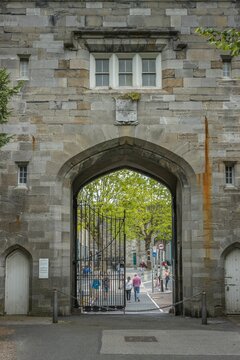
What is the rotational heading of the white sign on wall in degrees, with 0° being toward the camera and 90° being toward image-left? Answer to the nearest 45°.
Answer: approximately 0°

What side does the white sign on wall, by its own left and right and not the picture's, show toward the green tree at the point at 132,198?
back

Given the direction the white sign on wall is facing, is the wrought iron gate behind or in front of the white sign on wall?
behind
